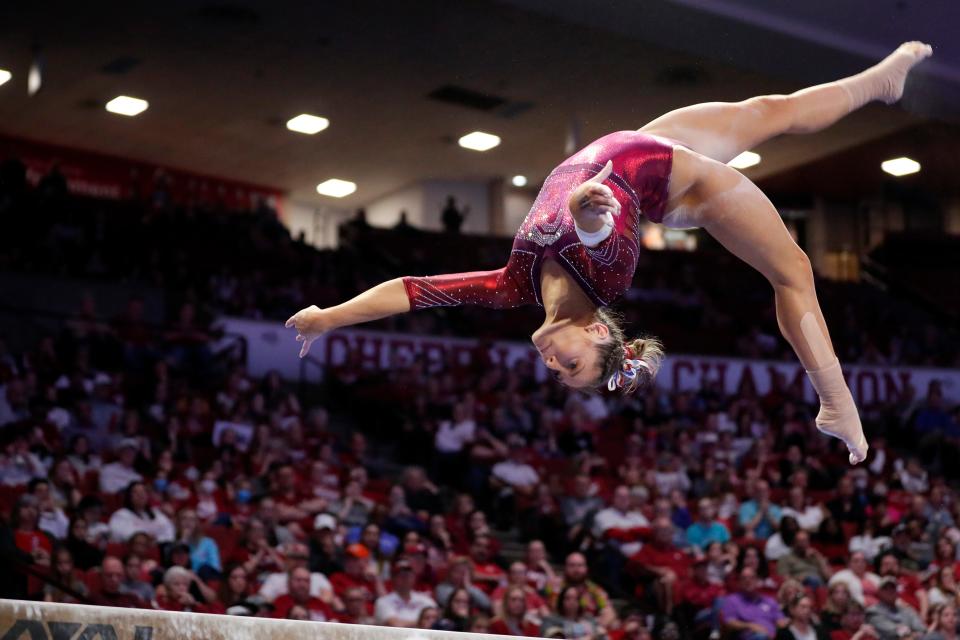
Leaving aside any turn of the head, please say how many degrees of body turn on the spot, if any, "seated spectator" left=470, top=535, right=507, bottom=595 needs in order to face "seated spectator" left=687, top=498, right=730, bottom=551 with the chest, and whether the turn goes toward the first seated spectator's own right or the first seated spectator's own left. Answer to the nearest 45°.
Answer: approximately 135° to the first seated spectator's own left

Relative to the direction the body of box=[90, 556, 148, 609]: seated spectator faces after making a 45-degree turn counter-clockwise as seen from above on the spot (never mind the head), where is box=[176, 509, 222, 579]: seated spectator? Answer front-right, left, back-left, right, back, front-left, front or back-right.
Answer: left

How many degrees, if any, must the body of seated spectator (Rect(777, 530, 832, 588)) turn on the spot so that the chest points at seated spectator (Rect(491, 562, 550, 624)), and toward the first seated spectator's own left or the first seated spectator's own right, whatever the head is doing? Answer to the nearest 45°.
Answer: approximately 45° to the first seated spectator's own right

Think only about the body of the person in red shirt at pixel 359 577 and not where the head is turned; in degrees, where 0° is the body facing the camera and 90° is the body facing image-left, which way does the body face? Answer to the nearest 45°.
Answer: approximately 0°

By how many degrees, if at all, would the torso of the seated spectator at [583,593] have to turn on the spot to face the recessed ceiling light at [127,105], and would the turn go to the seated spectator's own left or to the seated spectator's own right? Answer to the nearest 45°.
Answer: approximately 135° to the seated spectator's own right

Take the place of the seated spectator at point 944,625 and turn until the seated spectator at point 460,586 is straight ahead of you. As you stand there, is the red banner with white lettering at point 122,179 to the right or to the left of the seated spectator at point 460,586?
right

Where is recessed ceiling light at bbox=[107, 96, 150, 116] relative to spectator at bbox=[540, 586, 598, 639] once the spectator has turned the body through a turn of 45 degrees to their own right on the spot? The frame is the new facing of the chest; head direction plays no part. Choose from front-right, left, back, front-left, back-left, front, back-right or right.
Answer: right

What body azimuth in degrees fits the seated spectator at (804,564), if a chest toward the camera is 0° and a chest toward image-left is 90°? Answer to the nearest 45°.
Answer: approximately 0°
